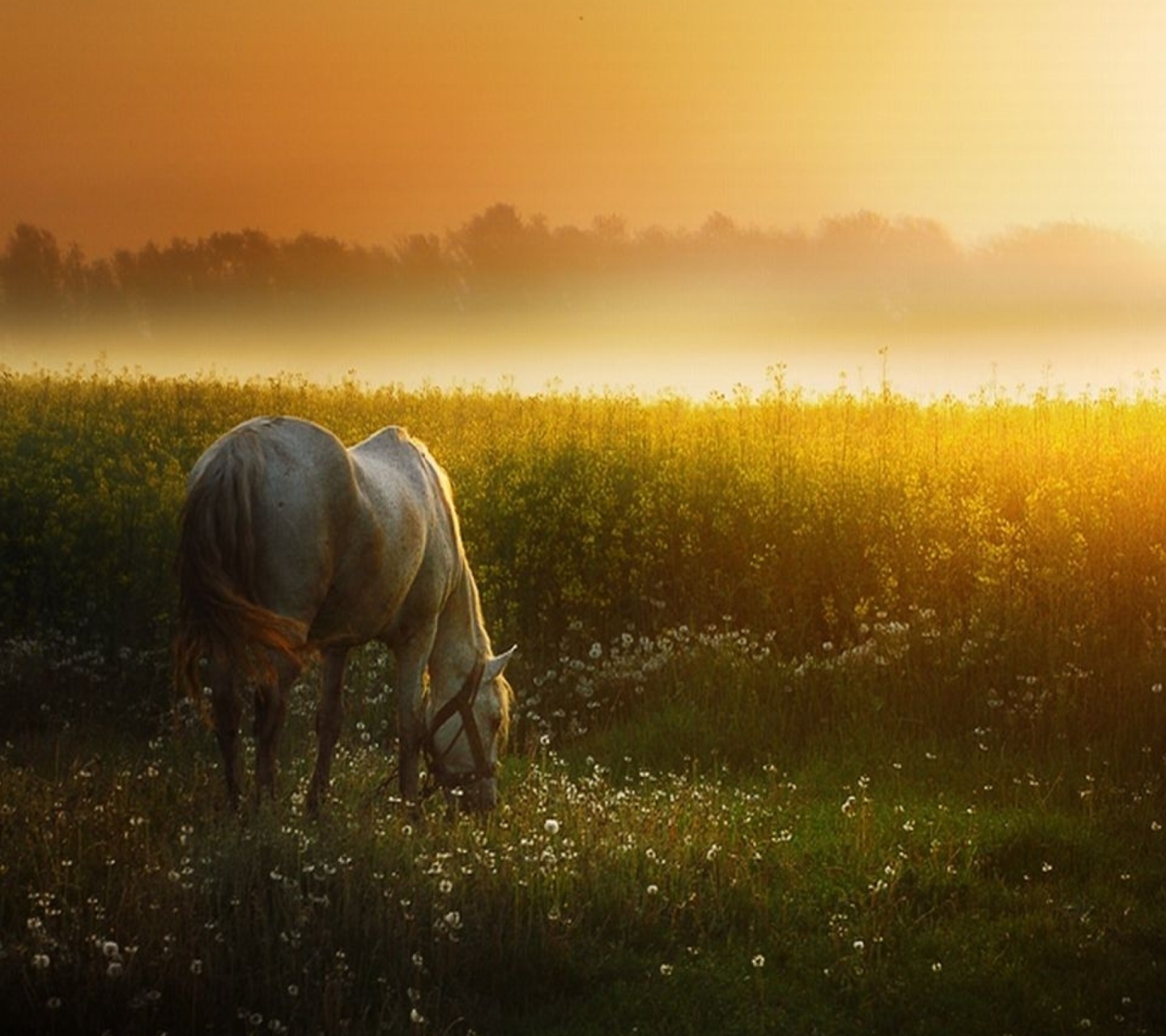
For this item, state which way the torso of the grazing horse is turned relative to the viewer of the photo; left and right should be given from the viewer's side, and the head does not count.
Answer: facing away from the viewer and to the right of the viewer
